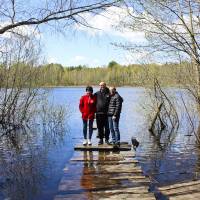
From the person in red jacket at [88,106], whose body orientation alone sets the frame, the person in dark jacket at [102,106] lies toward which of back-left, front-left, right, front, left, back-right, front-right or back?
left

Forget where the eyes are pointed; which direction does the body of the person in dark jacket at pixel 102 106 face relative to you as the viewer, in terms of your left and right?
facing the viewer

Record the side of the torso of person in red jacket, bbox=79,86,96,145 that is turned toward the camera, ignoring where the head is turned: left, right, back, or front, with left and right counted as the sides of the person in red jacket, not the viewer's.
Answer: front

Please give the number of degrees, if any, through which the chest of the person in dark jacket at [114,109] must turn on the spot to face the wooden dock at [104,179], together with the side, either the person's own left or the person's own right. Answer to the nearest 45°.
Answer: approximately 45° to the person's own left

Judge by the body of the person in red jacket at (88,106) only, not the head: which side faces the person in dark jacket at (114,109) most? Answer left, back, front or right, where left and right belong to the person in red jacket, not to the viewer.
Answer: left

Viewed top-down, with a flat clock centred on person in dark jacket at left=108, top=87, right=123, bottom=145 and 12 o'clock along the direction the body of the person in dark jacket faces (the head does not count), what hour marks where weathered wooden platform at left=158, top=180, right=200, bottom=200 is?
The weathered wooden platform is roughly at 10 o'clock from the person in dark jacket.

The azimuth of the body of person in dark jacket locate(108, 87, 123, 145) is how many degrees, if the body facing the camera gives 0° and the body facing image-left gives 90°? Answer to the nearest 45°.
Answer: approximately 45°

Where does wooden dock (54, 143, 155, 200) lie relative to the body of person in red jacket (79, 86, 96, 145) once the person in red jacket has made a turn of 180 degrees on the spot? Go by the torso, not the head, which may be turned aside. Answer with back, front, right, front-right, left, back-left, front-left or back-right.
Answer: back

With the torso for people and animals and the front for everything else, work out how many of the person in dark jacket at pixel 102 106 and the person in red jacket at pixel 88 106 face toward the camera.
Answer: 2

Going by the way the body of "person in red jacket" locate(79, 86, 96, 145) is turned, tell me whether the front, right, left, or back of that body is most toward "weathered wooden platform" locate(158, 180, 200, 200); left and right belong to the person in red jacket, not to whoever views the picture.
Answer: front

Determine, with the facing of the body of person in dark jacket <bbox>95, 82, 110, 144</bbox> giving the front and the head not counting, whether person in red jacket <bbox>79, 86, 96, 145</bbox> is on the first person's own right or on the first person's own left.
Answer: on the first person's own right
